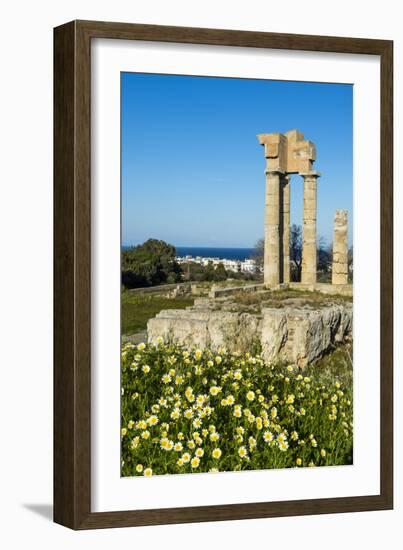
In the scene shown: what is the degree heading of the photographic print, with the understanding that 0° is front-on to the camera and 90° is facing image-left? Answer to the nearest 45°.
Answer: approximately 315°
